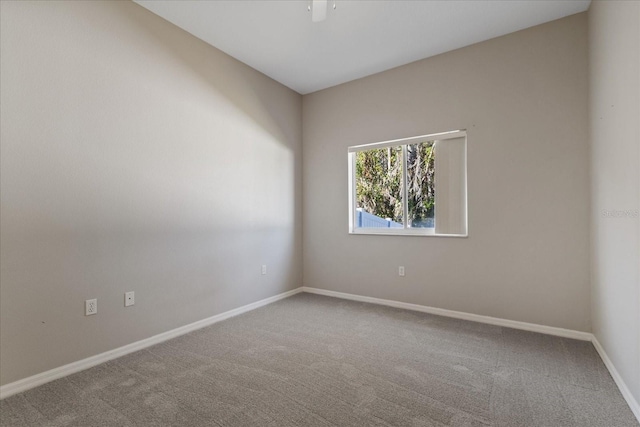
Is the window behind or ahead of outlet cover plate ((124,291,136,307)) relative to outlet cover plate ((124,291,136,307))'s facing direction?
ahead

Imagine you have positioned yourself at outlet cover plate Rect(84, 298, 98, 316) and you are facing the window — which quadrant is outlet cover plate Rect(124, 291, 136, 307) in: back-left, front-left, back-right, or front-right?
front-left

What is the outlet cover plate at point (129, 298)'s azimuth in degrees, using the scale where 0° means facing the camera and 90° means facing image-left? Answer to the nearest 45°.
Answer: approximately 315°

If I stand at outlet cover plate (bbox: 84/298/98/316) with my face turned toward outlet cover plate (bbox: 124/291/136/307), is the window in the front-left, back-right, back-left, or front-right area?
front-right
